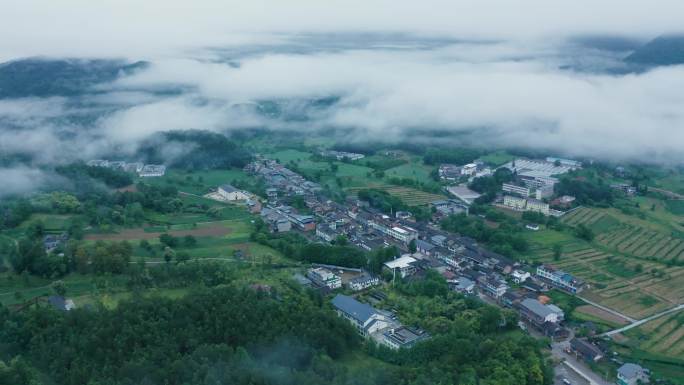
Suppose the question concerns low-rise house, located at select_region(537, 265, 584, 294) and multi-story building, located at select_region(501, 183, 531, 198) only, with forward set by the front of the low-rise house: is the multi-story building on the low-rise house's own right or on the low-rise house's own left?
on the low-rise house's own right

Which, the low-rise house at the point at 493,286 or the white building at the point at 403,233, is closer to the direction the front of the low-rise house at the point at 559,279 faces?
the low-rise house

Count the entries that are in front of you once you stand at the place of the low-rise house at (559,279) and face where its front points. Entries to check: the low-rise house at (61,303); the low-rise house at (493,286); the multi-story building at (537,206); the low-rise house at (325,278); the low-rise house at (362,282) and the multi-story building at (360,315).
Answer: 5

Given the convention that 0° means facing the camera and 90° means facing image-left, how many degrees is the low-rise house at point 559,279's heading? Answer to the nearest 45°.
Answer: approximately 45°

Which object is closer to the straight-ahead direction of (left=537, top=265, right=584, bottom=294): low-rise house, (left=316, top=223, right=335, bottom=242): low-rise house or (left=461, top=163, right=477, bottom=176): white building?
the low-rise house

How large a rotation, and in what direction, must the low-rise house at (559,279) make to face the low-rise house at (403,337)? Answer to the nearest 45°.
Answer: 0° — it already faces it

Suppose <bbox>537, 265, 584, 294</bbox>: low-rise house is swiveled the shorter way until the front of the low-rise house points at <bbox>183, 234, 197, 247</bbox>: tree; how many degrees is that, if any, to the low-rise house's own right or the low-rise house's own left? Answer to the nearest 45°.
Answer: approximately 45° to the low-rise house's own right

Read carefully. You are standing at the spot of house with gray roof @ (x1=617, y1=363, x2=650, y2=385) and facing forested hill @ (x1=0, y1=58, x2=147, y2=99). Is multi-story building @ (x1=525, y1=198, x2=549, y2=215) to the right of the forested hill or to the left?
right

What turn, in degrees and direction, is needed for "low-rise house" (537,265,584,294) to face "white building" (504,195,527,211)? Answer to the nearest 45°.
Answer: approximately 135° to its right

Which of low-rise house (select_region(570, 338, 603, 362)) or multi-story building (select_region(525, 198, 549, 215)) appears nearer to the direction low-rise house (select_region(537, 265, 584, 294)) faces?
the low-rise house

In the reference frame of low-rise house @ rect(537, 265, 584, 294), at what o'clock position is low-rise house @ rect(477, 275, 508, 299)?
low-rise house @ rect(477, 275, 508, 299) is roughly at 12 o'clock from low-rise house @ rect(537, 265, 584, 294).

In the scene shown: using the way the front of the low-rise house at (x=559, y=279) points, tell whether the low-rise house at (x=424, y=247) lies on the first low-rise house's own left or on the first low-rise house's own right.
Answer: on the first low-rise house's own right

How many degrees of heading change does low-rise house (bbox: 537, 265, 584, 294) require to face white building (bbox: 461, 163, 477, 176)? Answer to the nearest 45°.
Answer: approximately 90° to its right
